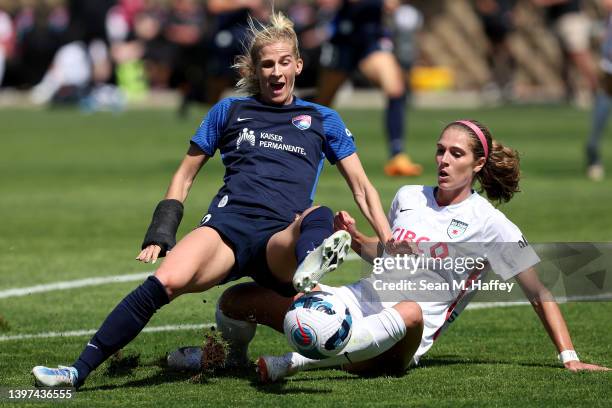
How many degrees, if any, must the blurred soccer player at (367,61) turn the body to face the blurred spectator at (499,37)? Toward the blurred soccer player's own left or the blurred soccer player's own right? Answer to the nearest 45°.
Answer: approximately 135° to the blurred soccer player's own left

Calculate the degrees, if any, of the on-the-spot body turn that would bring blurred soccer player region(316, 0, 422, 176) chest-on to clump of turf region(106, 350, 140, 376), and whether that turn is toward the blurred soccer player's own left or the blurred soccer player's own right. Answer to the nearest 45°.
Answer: approximately 45° to the blurred soccer player's own right

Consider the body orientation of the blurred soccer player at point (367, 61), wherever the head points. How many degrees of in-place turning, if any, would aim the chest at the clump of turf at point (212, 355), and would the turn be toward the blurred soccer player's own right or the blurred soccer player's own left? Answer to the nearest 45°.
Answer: approximately 45° to the blurred soccer player's own right

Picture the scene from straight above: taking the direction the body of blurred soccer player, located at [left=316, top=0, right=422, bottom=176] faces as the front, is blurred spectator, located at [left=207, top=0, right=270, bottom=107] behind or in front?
behind

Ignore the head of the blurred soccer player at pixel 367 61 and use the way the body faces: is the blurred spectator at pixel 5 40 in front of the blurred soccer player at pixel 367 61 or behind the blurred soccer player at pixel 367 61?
behind

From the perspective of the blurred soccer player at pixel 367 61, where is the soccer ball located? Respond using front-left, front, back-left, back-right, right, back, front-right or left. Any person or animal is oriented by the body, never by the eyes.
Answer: front-right
